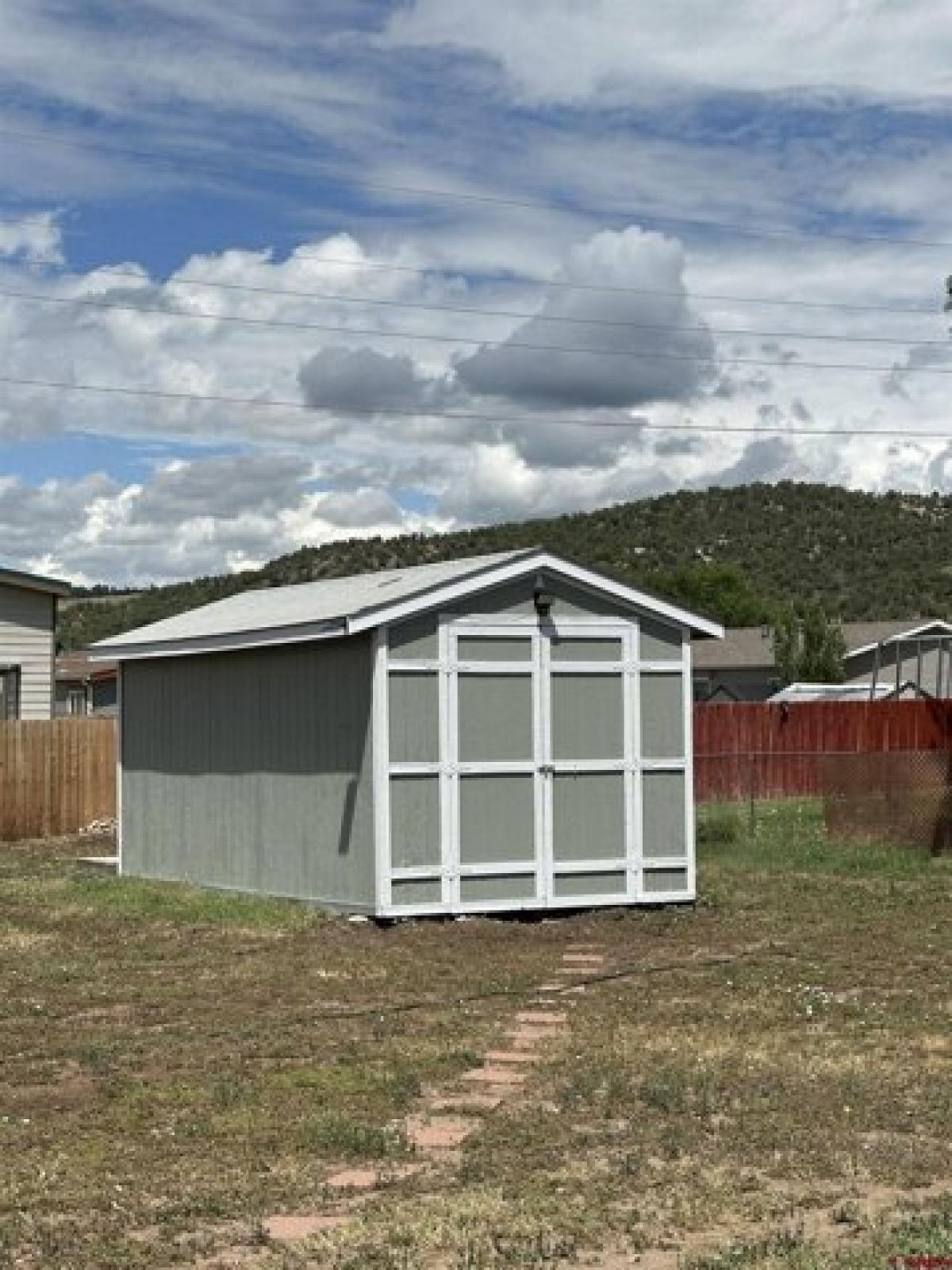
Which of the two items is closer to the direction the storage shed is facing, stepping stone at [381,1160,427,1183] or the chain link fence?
the stepping stone

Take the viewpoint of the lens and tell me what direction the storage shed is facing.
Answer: facing the viewer and to the right of the viewer

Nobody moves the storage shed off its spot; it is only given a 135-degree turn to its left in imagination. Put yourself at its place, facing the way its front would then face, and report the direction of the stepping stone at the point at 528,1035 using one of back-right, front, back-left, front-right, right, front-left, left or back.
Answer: back

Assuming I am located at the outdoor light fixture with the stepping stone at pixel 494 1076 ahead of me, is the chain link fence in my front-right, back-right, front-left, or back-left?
back-left

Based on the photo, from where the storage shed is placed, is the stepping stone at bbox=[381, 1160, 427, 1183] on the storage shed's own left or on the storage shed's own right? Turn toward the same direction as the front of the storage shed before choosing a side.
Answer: on the storage shed's own right

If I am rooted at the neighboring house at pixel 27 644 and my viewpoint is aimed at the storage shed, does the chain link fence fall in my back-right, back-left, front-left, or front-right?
front-left

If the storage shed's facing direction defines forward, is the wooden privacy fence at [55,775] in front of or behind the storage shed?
behind

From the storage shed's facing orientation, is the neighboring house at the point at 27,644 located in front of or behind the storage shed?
behind

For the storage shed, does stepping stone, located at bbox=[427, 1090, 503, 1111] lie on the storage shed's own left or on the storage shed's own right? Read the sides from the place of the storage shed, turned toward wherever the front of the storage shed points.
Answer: on the storage shed's own right

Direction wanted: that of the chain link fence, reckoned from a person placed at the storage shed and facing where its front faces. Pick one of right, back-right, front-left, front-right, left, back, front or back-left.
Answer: left

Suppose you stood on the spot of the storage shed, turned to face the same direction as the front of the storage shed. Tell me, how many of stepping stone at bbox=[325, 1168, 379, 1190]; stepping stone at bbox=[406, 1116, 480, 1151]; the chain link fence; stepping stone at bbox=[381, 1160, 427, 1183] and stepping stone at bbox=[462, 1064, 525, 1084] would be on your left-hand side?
1

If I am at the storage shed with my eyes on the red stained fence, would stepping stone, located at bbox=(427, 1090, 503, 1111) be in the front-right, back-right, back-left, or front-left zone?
back-right

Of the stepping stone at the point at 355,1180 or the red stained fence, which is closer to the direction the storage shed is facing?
the stepping stone

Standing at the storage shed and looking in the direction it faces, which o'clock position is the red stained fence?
The red stained fence is roughly at 8 o'clock from the storage shed.

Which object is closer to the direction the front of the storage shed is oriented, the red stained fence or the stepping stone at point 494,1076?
the stepping stone

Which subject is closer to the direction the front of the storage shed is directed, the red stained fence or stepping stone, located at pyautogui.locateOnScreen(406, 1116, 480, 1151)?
the stepping stone

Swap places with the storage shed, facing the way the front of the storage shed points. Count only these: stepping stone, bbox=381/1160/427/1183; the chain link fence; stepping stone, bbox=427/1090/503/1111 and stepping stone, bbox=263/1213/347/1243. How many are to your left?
1

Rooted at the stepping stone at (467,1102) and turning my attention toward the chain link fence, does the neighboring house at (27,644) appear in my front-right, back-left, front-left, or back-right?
front-left
